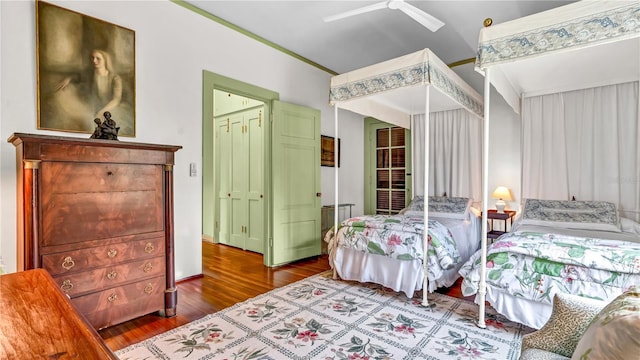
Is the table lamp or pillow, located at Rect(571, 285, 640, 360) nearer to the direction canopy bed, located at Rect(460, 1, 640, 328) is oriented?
the pillow

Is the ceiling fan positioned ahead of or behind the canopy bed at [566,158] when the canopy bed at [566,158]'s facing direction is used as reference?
ahead

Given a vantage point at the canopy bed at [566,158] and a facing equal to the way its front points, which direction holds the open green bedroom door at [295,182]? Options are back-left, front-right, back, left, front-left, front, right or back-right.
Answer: front-right

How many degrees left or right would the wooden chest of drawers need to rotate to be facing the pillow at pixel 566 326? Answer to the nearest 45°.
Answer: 0° — it already faces it

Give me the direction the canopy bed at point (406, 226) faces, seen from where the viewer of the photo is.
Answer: facing the viewer and to the left of the viewer

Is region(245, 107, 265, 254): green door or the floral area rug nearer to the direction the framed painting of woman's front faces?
the floral area rug

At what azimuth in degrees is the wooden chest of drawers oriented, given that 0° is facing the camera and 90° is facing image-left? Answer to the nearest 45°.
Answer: approximately 315°

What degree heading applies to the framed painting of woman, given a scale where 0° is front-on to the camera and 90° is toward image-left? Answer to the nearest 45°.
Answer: approximately 315°

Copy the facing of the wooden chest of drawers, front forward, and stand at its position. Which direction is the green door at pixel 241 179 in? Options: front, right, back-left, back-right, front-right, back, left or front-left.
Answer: left

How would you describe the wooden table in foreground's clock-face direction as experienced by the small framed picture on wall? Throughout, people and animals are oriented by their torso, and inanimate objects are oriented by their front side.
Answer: The wooden table in foreground is roughly at 2 o'clock from the small framed picture on wall.

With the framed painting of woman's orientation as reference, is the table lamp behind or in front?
in front

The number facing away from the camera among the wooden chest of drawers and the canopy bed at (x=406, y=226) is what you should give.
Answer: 0

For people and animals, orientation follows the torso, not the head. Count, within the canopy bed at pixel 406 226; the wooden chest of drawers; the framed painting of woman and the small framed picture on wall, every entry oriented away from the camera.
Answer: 0

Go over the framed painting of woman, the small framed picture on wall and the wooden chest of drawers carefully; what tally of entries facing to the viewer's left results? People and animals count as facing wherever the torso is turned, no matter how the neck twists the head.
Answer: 0

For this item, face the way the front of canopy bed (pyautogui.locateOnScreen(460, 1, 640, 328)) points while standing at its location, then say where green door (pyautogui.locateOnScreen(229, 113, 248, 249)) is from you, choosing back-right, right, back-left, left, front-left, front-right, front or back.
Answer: front-right

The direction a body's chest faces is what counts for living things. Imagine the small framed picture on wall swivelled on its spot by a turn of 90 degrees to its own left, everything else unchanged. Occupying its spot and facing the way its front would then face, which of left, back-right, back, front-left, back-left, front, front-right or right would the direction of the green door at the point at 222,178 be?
back-left

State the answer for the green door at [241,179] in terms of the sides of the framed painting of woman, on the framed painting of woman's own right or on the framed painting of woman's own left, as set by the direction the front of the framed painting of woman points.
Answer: on the framed painting of woman's own left
